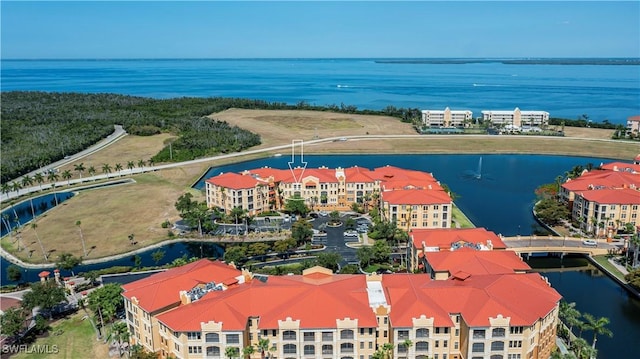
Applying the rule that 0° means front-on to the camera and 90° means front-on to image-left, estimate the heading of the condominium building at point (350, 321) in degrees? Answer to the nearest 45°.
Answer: approximately 0°

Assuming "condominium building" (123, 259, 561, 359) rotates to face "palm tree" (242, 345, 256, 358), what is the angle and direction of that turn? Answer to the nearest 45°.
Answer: approximately 90° to its right

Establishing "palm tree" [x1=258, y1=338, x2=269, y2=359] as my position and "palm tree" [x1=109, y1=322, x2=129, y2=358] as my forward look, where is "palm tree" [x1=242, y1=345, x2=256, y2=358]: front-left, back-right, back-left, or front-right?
front-left

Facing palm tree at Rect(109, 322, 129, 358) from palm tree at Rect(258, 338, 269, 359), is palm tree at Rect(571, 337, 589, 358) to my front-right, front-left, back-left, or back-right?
back-right

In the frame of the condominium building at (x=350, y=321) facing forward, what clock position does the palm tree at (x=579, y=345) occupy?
The palm tree is roughly at 9 o'clock from the condominium building.

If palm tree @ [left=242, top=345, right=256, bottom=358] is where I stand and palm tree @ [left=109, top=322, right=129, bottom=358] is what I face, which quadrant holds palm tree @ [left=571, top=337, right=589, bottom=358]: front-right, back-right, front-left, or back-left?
back-right

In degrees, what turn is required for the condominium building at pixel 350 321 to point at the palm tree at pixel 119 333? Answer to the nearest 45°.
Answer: approximately 90° to its right
